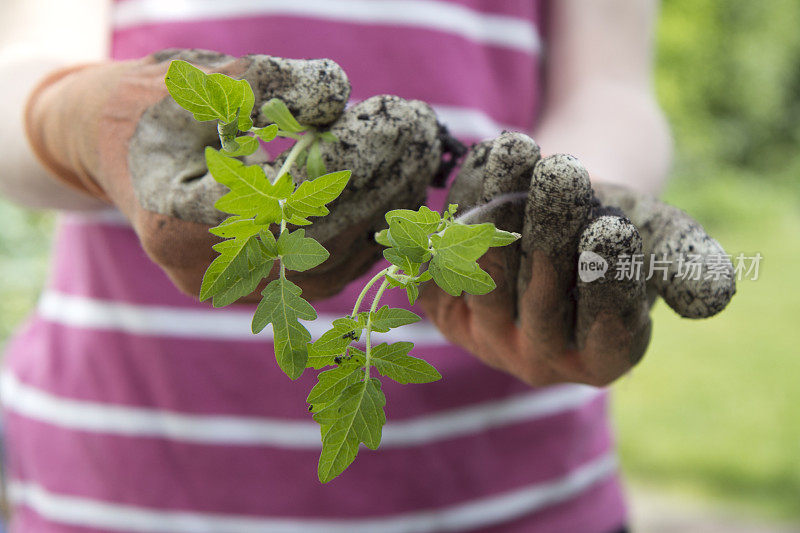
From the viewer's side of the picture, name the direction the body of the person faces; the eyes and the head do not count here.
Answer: toward the camera
